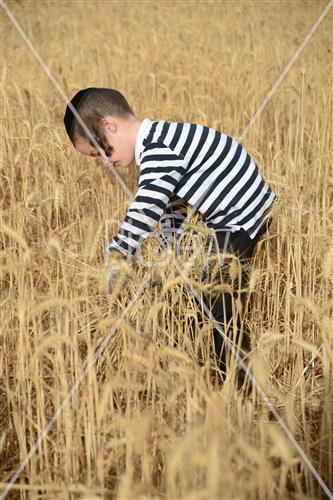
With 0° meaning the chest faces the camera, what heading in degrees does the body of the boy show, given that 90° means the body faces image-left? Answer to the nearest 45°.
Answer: approximately 90°

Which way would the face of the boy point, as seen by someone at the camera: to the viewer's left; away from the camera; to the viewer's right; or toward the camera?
to the viewer's left
